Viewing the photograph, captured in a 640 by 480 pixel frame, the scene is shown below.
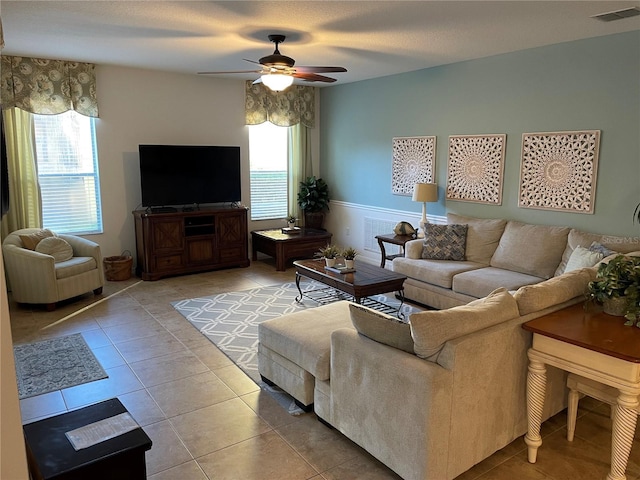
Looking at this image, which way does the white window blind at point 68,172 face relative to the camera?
toward the camera

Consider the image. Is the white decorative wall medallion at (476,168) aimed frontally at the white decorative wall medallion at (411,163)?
no

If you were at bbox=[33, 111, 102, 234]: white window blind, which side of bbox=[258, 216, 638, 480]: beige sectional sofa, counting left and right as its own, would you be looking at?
front

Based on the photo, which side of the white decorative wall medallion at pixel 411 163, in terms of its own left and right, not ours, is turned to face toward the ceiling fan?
front

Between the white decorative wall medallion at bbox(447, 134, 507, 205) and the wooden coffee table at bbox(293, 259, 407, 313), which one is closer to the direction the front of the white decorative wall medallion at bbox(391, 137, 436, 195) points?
the wooden coffee table

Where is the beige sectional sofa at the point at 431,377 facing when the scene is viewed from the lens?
facing away from the viewer and to the left of the viewer

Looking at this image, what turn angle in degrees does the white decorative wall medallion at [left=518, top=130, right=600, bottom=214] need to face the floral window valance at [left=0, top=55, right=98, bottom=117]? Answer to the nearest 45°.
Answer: approximately 45° to its right

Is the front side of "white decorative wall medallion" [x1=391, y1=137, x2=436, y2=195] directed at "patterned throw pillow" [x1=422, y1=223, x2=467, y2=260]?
no

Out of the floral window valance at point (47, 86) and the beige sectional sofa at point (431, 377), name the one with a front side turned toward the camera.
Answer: the floral window valance

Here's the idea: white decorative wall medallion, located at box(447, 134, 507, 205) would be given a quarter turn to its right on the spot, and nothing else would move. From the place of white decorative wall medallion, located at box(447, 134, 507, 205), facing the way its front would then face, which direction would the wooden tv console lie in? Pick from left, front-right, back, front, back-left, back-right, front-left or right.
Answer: front-left

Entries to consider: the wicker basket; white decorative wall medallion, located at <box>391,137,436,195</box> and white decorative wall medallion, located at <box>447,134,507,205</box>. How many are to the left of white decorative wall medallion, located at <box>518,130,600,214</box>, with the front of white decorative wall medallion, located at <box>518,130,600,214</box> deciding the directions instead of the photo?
0

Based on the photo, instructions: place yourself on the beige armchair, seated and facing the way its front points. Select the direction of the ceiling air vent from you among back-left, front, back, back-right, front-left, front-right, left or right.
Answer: front

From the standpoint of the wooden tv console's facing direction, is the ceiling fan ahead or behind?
ahead

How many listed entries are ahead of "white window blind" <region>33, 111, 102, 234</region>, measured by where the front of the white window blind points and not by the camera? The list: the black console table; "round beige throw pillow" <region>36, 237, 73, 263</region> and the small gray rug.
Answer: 3

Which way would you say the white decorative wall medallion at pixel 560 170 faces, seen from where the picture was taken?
facing the viewer and to the left of the viewer

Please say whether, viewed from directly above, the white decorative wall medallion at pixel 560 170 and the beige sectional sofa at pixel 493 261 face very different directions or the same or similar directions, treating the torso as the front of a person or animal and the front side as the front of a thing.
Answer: same or similar directions
